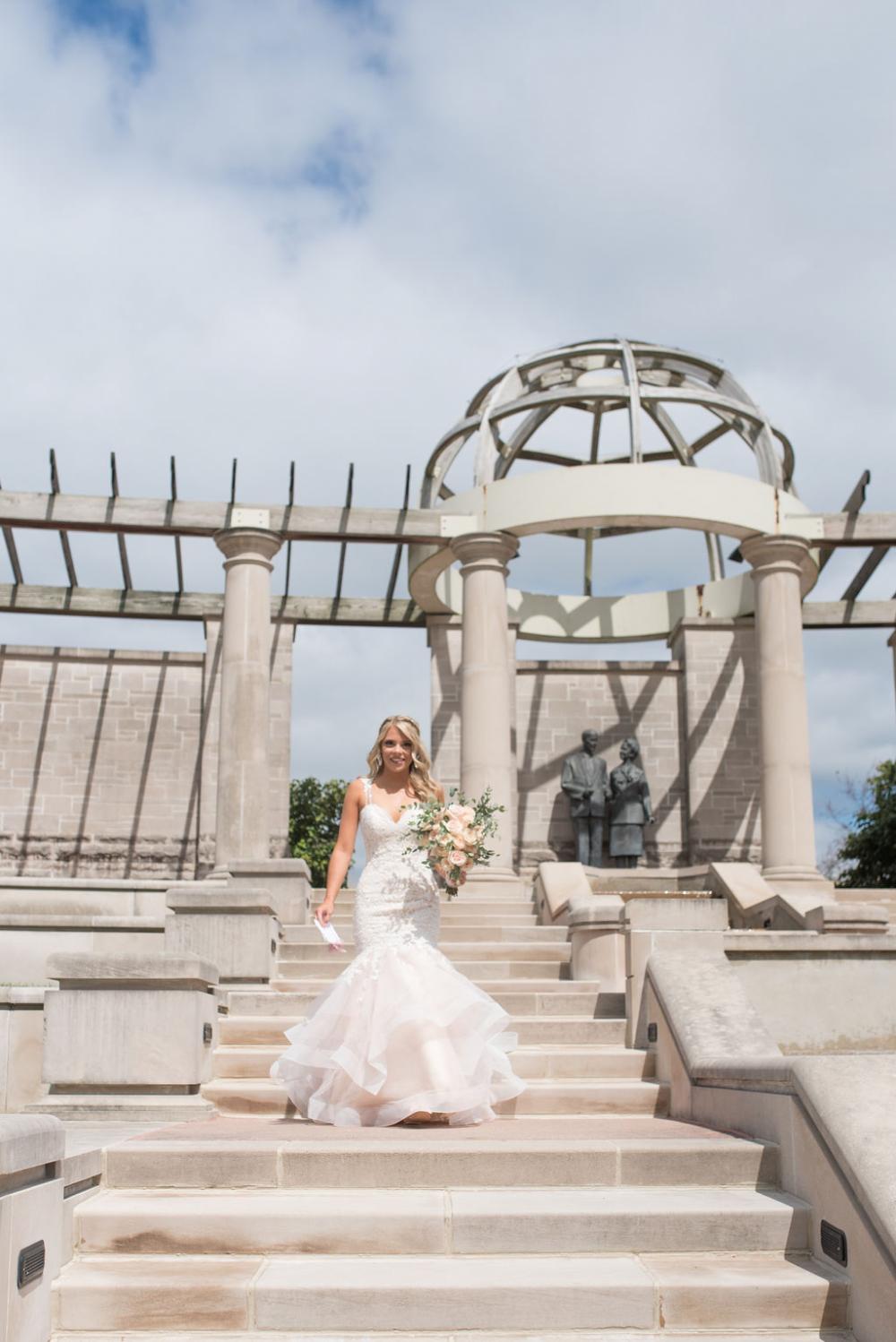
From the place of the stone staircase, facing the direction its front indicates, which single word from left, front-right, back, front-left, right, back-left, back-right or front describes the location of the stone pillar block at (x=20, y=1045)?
back-right

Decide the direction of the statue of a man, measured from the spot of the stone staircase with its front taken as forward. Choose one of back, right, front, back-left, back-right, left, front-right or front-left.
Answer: back

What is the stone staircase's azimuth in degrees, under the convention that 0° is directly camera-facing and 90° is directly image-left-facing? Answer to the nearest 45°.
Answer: approximately 0°

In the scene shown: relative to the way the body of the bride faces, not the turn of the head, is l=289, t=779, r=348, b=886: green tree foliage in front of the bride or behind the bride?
behind

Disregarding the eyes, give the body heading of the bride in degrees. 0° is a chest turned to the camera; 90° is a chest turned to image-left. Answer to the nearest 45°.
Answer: approximately 0°

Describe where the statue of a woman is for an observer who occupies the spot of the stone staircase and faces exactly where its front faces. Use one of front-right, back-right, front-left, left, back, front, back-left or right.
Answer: back

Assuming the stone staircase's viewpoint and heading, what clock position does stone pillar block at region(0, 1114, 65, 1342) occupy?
The stone pillar block is roughly at 2 o'clock from the stone staircase.

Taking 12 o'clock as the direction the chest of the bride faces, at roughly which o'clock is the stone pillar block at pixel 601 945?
The stone pillar block is roughly at 7 o'clock from the bride.

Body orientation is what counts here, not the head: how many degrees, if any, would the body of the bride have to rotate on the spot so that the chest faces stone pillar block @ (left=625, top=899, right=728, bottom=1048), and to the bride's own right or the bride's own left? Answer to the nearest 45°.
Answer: approximately 135° to the bride's own left

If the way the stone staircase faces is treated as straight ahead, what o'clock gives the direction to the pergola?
The pergola is roughly at 6 o'clock from the stone staircase.

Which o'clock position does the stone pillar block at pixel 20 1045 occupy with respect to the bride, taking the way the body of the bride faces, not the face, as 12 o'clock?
The stone pillar block is roughly at 4 o'clock from the bride.

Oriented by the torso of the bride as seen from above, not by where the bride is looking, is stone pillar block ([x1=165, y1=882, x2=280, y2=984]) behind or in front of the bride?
behind

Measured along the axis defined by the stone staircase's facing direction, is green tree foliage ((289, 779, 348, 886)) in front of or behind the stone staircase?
behind
